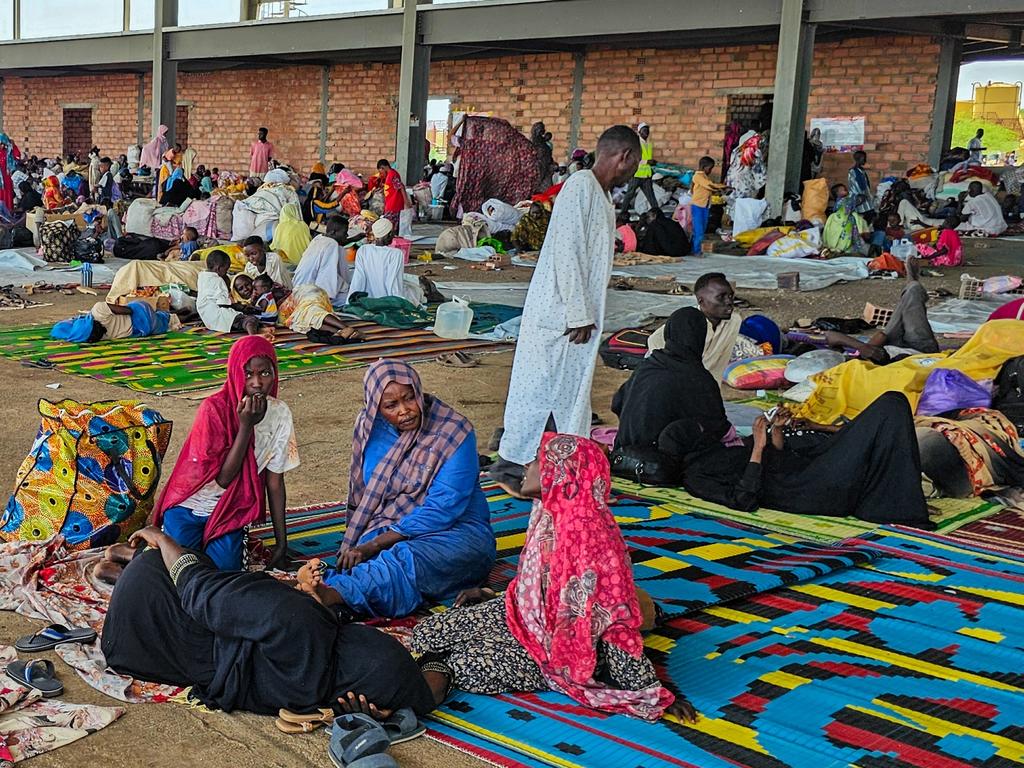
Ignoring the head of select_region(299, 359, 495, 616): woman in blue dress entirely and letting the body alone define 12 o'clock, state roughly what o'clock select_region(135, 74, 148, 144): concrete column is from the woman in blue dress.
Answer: The concrete column is roughly at 4 o'clock from the woman in blue dress.

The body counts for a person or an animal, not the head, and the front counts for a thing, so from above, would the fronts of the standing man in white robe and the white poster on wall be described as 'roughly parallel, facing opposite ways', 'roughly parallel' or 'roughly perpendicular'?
roughly perpendicular

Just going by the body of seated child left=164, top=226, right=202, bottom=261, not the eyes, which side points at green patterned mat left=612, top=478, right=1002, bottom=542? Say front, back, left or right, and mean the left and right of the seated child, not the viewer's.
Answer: left

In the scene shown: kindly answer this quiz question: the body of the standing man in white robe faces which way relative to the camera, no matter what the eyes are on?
to the viewer's right

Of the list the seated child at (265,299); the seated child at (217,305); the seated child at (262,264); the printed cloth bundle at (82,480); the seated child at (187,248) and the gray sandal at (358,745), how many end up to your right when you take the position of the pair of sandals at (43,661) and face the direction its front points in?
5

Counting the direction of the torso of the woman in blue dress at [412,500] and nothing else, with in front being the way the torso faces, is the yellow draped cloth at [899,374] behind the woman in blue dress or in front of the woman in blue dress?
behind

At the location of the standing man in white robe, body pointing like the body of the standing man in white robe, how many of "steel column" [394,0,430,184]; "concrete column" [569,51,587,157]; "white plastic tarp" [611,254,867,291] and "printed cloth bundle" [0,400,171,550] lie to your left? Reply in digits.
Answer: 3

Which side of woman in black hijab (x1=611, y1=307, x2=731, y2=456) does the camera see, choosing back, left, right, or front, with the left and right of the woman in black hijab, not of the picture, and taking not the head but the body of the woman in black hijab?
back
